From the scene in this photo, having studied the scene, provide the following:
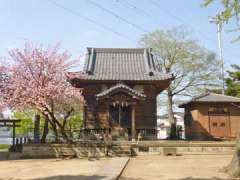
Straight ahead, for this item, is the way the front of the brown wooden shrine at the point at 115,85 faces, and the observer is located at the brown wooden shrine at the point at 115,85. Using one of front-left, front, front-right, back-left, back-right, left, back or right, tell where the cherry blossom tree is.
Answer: front-right

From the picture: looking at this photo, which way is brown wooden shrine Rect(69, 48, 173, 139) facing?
toward the camera

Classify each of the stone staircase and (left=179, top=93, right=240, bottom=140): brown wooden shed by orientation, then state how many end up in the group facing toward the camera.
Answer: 2

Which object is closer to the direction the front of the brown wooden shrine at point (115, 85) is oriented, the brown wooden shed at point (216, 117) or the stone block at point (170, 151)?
the stone block

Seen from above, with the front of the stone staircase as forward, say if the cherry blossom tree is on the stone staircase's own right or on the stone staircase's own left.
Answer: on the stone staircase's own right

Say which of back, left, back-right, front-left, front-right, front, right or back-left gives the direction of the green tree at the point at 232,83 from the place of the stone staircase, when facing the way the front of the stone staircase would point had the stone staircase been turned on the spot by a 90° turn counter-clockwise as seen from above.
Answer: front-left

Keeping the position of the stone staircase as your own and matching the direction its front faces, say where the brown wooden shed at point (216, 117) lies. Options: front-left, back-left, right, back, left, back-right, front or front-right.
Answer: back-left

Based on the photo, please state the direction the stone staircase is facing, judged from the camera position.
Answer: facing the viewer

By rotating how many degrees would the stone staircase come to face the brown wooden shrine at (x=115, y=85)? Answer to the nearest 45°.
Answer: approximately 180°
